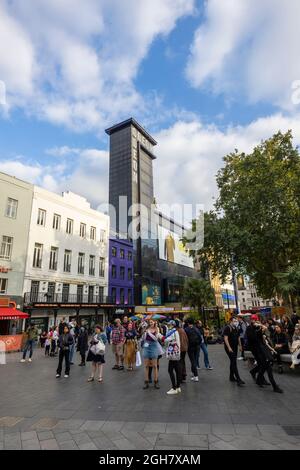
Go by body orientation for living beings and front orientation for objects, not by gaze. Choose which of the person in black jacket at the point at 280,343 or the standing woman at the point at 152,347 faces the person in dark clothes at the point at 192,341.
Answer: the person in black jacket

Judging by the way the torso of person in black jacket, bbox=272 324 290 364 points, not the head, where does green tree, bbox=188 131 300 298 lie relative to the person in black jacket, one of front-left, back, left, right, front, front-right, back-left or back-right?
back-right

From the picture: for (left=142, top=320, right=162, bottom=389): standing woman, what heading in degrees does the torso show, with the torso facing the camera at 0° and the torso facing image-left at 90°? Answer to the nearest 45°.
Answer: approximately 0°

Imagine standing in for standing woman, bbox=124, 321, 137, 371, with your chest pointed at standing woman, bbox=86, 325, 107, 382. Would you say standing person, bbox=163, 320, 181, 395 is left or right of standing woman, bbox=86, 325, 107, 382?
left

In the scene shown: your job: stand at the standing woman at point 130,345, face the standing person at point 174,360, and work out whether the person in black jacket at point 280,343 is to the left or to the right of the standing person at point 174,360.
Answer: left

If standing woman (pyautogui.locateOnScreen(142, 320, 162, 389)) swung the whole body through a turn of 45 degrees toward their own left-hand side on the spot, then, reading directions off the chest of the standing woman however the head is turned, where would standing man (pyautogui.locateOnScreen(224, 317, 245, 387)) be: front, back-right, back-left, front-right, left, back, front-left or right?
front-left

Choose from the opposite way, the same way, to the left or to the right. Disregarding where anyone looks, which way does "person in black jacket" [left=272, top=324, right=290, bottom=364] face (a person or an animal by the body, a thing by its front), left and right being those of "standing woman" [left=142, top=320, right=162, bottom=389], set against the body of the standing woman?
to the right

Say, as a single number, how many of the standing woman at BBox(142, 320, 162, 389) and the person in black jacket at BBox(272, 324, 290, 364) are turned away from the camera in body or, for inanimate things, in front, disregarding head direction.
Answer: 0

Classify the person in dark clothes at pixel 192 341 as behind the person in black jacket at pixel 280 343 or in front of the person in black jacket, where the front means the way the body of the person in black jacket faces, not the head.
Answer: in front

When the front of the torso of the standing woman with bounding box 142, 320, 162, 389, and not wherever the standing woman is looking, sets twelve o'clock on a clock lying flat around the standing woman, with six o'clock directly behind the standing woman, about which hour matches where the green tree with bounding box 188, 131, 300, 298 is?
The green tree is roughly at 7 o'clock from the standing woman.

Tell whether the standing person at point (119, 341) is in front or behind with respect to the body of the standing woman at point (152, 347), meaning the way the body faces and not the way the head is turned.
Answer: behind

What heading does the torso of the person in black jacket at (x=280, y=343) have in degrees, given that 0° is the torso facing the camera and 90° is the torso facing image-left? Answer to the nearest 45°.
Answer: approximately 45°

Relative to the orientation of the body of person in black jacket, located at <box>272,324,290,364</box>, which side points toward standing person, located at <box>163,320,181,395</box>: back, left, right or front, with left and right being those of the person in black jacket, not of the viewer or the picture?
front

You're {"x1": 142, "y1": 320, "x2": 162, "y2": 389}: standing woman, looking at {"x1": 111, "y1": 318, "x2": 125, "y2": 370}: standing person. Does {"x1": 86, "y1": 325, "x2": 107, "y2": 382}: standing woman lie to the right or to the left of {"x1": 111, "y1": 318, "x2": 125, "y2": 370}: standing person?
left

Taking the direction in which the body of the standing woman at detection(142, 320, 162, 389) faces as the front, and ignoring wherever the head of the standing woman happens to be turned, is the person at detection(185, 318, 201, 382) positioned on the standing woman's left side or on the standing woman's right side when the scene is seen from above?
on the standing woman's left side
